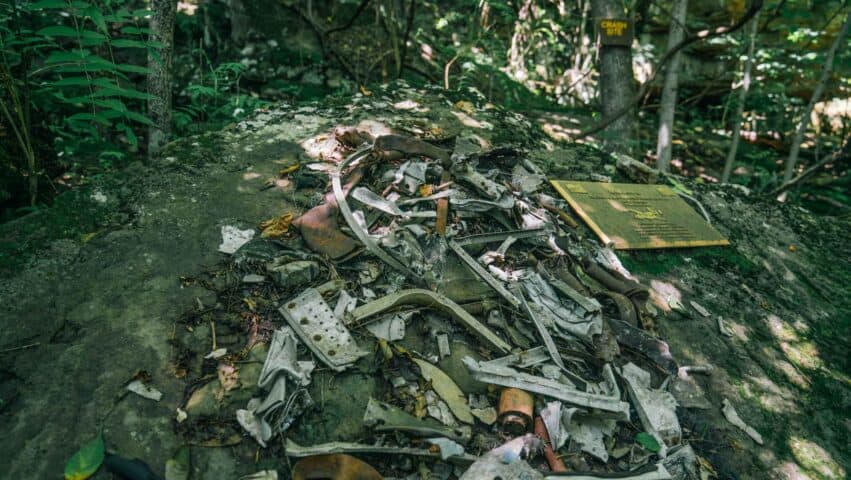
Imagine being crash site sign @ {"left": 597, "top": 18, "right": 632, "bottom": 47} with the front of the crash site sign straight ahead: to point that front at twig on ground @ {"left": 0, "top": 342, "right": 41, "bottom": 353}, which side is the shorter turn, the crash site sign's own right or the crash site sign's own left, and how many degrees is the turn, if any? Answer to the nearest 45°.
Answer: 0° — it already faces it

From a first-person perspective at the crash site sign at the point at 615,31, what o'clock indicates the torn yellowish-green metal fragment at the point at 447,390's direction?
The torn yellowish-green metal fragment is roughly at 12 o'clock from the crash site sign.

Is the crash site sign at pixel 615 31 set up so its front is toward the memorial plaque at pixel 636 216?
yes

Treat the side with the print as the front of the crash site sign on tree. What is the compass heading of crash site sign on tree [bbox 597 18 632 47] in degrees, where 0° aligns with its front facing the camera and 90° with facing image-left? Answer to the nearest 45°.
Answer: approximately 0°

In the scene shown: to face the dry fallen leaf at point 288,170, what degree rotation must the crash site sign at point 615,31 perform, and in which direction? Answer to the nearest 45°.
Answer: approximately 45° to its right

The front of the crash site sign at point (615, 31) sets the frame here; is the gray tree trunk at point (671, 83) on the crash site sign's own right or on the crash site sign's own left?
on the crash site sign's own left

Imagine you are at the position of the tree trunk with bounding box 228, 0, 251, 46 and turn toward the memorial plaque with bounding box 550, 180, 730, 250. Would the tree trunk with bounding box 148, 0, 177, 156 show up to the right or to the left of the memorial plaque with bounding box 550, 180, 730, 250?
right
